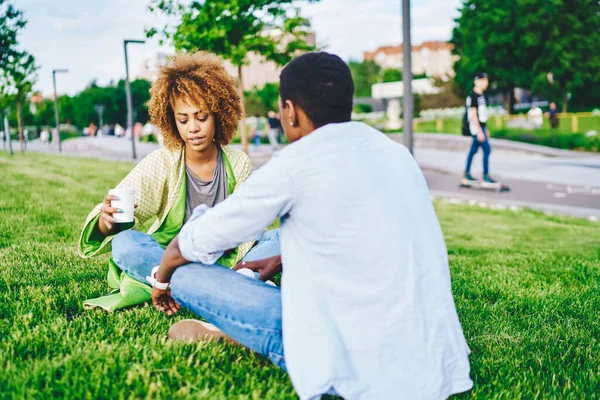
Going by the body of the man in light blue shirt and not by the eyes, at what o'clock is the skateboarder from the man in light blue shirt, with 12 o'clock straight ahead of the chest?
The skateboarder is roughly at 2 o'clock from the man in light blue shirt.

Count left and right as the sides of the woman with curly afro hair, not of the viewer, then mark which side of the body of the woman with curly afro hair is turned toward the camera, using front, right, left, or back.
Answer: front

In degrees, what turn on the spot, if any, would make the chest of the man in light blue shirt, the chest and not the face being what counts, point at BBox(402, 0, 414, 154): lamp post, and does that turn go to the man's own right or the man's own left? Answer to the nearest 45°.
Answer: approximately 45° to the man's own right

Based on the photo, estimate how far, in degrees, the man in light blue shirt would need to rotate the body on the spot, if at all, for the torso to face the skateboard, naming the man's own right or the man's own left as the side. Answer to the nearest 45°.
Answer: approximately 45° to the man's own right

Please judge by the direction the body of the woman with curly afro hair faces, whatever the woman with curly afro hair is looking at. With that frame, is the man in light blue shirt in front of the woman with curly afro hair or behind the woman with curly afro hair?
in front

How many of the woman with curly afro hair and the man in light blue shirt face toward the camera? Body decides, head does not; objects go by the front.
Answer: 1

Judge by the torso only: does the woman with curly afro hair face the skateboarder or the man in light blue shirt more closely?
the man in light blue shirt

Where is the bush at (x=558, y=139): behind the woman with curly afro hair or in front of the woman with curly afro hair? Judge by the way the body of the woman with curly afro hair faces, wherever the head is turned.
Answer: behind

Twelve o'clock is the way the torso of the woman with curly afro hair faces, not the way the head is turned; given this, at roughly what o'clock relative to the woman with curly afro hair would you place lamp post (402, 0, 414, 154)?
The lamp post is roughly at 7 o'clock from the woman with curly afro hair.

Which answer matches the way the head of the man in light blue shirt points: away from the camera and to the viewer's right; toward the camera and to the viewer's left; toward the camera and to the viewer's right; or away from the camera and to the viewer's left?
away from the camera and to the viewer's left

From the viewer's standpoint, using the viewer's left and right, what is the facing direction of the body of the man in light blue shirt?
facing away from the viewer and to the left of the viewer

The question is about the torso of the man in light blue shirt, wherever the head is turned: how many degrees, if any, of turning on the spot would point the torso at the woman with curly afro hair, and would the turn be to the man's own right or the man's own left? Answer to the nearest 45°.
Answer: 0° — they already face them
